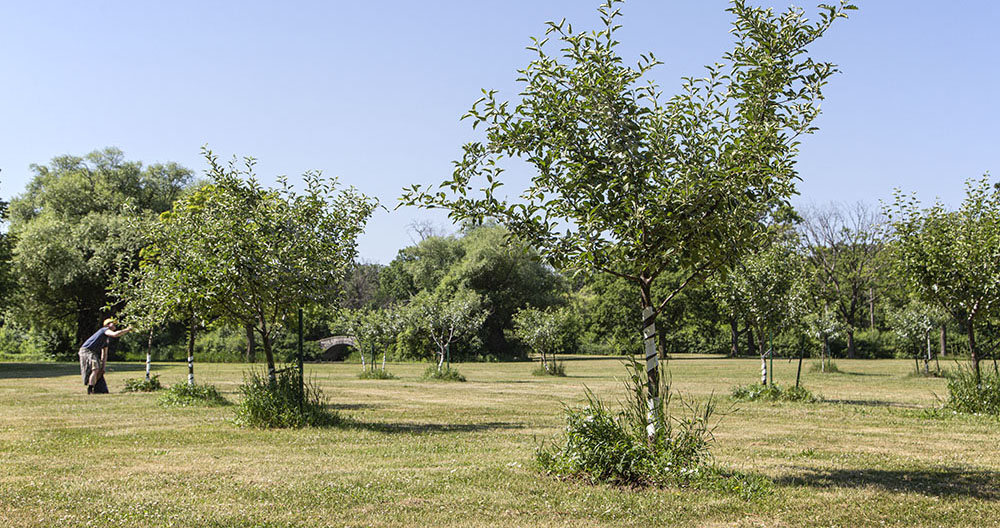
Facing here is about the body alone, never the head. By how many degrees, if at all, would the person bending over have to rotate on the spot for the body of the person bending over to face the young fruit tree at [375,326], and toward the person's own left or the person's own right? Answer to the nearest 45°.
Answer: approximately 45° to the person's own left

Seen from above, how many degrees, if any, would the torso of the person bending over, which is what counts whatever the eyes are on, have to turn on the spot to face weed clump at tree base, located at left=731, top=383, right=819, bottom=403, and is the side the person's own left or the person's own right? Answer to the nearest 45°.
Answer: approximately 45° to the person's own right

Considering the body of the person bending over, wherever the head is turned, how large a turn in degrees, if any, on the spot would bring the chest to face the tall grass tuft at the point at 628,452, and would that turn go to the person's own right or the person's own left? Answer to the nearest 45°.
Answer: approximately 90° to the person's own right

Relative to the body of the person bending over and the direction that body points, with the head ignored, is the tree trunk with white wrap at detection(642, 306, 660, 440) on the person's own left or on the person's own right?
on the person's own right

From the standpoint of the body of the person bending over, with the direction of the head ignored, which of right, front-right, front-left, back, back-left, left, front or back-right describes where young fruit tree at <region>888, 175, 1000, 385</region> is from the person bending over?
front-right

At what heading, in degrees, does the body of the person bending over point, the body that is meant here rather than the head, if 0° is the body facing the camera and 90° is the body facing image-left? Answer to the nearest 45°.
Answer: approximately 270°

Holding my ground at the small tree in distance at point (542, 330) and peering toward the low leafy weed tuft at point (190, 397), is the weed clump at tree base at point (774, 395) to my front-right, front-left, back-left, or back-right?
front-left

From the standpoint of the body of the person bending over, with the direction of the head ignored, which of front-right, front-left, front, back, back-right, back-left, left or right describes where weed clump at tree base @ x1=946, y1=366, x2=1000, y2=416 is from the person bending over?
front-right

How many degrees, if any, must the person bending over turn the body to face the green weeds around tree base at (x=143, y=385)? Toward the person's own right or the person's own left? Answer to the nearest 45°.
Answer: approximately 45° to the person's own left

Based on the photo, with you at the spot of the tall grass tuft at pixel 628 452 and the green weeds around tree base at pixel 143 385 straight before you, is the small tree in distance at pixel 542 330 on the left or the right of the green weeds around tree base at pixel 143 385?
right

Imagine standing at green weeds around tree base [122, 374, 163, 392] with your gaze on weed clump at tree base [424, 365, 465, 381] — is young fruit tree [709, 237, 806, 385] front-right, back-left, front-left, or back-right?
front-right
